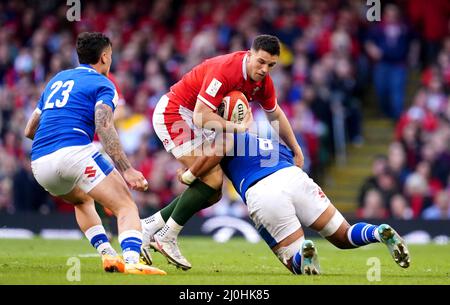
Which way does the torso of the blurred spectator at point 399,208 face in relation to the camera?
toward the camera

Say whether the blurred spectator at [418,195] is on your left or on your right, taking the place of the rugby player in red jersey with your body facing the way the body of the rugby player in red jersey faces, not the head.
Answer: on your left

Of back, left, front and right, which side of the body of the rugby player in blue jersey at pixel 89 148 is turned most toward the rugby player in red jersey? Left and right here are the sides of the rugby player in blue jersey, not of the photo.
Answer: front

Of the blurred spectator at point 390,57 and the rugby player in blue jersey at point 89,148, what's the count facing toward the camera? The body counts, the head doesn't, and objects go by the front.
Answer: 1

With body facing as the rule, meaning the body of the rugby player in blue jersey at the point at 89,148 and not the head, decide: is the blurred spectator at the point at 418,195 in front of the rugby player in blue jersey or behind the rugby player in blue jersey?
in front

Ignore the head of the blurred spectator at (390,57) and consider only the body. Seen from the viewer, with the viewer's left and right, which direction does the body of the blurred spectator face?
facing the viewer

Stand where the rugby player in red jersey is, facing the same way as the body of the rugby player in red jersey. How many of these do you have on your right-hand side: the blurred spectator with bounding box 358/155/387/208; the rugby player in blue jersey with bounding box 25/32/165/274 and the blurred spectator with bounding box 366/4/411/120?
1

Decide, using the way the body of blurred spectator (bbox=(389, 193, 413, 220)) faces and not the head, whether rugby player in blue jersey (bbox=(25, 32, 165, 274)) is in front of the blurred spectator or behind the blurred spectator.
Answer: in front

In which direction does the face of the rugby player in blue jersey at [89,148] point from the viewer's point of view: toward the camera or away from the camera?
away from the camera

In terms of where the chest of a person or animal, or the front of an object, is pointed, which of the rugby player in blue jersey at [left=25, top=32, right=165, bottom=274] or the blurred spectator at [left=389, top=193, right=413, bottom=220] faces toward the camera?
the blurred spectator

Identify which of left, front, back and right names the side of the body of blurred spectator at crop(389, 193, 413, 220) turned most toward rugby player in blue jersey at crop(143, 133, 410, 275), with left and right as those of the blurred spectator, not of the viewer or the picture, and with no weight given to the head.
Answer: front

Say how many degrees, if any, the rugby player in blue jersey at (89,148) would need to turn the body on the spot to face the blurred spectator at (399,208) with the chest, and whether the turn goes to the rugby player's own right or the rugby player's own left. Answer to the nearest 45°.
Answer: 0° — they already face them
